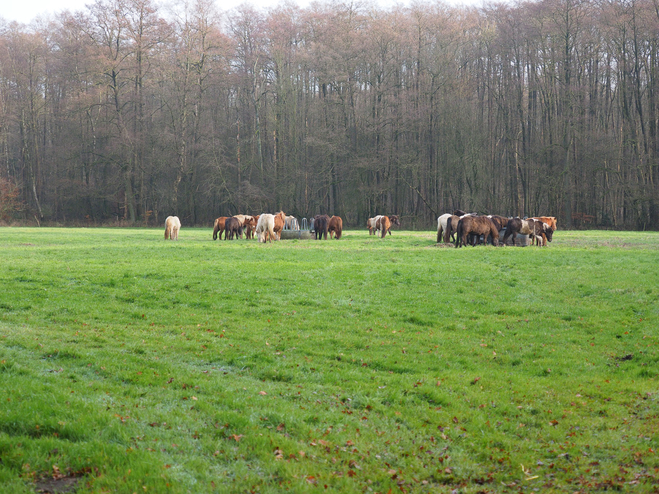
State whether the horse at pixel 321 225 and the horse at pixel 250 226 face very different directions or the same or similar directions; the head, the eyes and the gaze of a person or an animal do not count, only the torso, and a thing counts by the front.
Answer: very different directions

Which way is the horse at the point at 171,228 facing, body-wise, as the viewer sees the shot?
away from the camera

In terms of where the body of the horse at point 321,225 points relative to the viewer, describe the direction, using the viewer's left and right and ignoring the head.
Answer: facing away from the viewer

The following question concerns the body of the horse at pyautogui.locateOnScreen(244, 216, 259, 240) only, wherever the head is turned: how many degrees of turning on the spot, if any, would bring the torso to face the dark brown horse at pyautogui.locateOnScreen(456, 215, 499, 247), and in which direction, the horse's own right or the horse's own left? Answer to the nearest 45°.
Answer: approximately 45° to the horse's own left

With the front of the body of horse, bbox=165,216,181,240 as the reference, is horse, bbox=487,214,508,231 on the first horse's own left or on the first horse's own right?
on the first horse's own right

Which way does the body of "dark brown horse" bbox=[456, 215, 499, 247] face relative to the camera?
to the viewer's right

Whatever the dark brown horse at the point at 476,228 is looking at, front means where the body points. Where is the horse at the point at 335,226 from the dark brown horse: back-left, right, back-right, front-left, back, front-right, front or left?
back-left

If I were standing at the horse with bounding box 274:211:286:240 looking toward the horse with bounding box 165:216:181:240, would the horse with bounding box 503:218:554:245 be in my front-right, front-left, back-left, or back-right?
back-left
